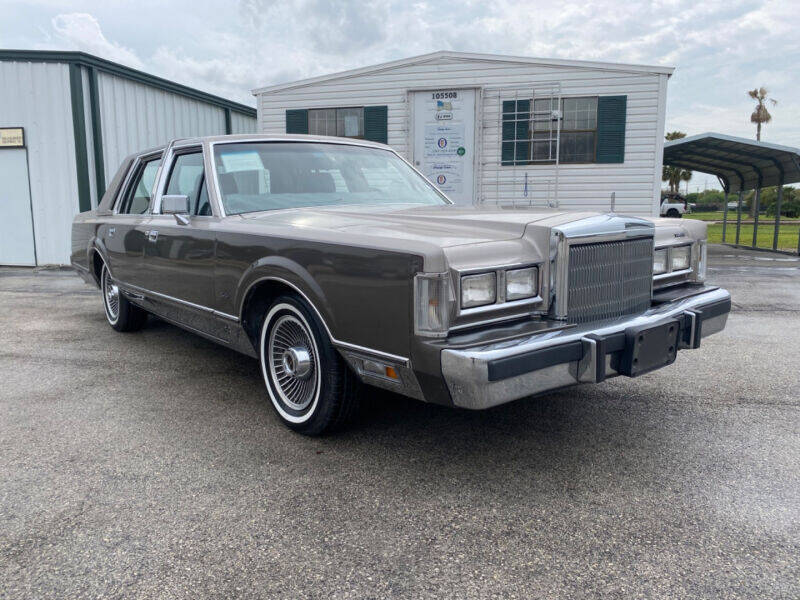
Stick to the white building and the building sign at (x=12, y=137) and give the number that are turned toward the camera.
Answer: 2

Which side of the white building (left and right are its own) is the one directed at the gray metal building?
right

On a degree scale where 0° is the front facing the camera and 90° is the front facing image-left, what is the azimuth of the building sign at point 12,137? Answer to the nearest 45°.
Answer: approximately 0°

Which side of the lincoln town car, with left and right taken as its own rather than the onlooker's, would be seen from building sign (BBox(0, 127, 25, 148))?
back

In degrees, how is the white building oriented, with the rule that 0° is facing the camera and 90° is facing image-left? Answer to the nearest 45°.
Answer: approximately 0°

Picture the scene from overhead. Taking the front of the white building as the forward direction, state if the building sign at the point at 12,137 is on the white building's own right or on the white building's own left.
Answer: on the white building's own right

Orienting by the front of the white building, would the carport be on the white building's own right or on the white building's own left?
on the white building's own left

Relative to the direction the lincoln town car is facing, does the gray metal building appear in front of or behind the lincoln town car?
behind

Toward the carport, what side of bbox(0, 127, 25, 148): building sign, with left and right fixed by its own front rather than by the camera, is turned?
left
